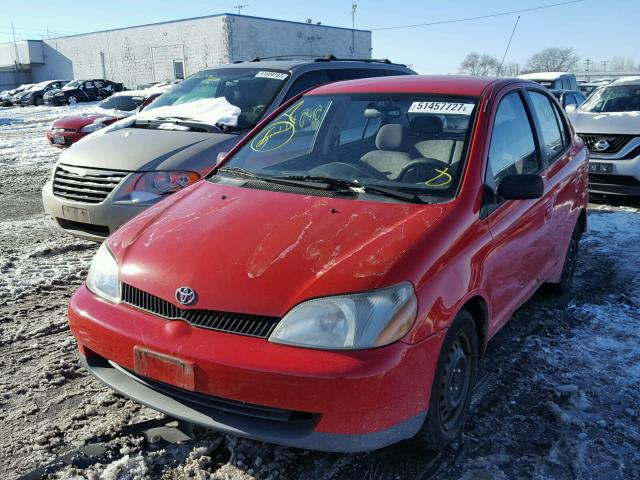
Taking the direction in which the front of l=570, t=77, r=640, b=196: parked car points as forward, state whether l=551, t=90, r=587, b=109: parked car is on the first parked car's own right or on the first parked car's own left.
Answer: on the first parked car's own right

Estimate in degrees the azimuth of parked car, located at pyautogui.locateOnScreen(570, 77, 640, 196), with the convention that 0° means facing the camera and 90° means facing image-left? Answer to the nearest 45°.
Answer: approximately 45°

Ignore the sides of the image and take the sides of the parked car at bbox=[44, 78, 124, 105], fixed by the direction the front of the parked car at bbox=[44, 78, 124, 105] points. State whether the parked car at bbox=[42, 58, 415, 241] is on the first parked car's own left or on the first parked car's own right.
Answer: on the first parked car's own left

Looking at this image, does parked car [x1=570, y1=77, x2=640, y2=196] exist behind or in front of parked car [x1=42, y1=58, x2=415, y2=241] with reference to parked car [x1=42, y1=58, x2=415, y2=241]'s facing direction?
behind

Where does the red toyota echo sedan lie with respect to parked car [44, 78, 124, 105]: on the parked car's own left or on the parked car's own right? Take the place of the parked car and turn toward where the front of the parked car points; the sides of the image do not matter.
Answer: on the parked car's own left
